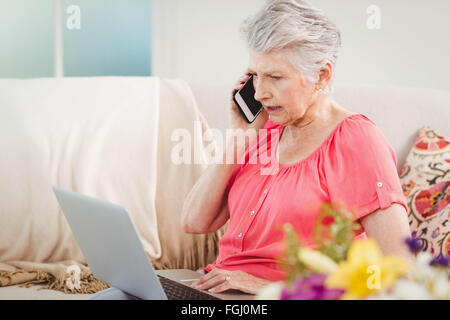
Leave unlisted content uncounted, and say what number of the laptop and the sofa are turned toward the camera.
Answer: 1

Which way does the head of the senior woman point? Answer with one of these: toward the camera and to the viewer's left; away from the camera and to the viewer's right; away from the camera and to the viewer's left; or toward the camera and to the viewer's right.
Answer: toward the camera and to the viewer's left

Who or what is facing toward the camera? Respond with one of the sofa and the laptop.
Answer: the sofa

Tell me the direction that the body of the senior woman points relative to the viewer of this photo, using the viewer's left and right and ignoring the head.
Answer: facing the viewer and to the left of the viewer

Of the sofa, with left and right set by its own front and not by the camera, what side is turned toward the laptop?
front

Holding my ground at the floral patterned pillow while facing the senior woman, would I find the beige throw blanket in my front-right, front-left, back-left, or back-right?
front-right

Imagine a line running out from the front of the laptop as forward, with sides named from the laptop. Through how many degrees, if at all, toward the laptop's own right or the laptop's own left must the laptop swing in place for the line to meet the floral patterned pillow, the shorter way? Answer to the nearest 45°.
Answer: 0° — it already faces it

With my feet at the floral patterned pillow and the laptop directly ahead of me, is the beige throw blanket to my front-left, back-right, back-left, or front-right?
front-right

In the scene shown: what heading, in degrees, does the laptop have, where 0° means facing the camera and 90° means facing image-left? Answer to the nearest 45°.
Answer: approximately 225°

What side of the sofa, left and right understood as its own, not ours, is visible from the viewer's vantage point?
front

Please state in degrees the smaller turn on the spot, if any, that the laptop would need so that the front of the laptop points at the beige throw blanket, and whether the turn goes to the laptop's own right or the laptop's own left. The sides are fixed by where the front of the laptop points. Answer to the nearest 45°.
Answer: approximately 45° to the laptop's own left
